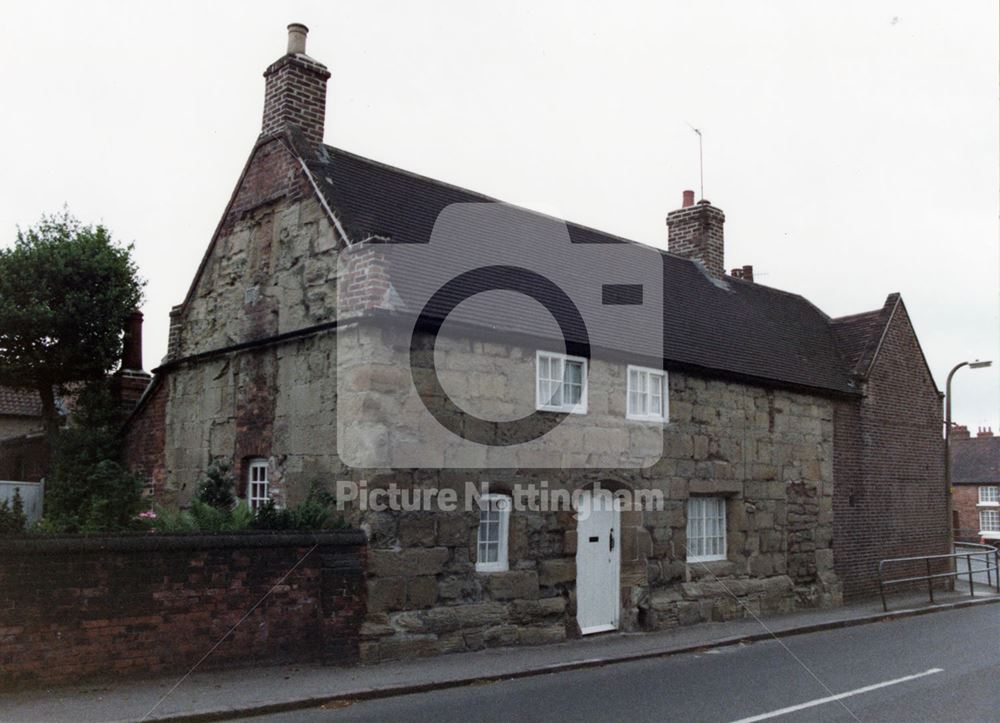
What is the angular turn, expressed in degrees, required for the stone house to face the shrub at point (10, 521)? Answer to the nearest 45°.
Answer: approximately 90° to its right

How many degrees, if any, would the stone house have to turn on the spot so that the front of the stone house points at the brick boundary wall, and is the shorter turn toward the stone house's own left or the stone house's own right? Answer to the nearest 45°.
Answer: approximately 90° to the stone house's own right

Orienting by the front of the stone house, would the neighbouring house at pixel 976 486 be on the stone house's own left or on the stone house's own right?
on the stone house's own left

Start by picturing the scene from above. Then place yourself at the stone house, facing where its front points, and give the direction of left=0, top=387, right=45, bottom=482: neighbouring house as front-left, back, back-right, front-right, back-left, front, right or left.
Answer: back

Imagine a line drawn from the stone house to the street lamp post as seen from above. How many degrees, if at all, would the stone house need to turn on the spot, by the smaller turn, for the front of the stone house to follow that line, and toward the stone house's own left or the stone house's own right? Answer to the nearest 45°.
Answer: approximately 90° to the stone house's own left

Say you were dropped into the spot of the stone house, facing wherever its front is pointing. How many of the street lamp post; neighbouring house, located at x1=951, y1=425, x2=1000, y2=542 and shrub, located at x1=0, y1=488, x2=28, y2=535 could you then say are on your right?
1

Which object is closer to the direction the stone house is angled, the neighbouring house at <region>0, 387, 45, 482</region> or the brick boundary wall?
the brick boundary wall
